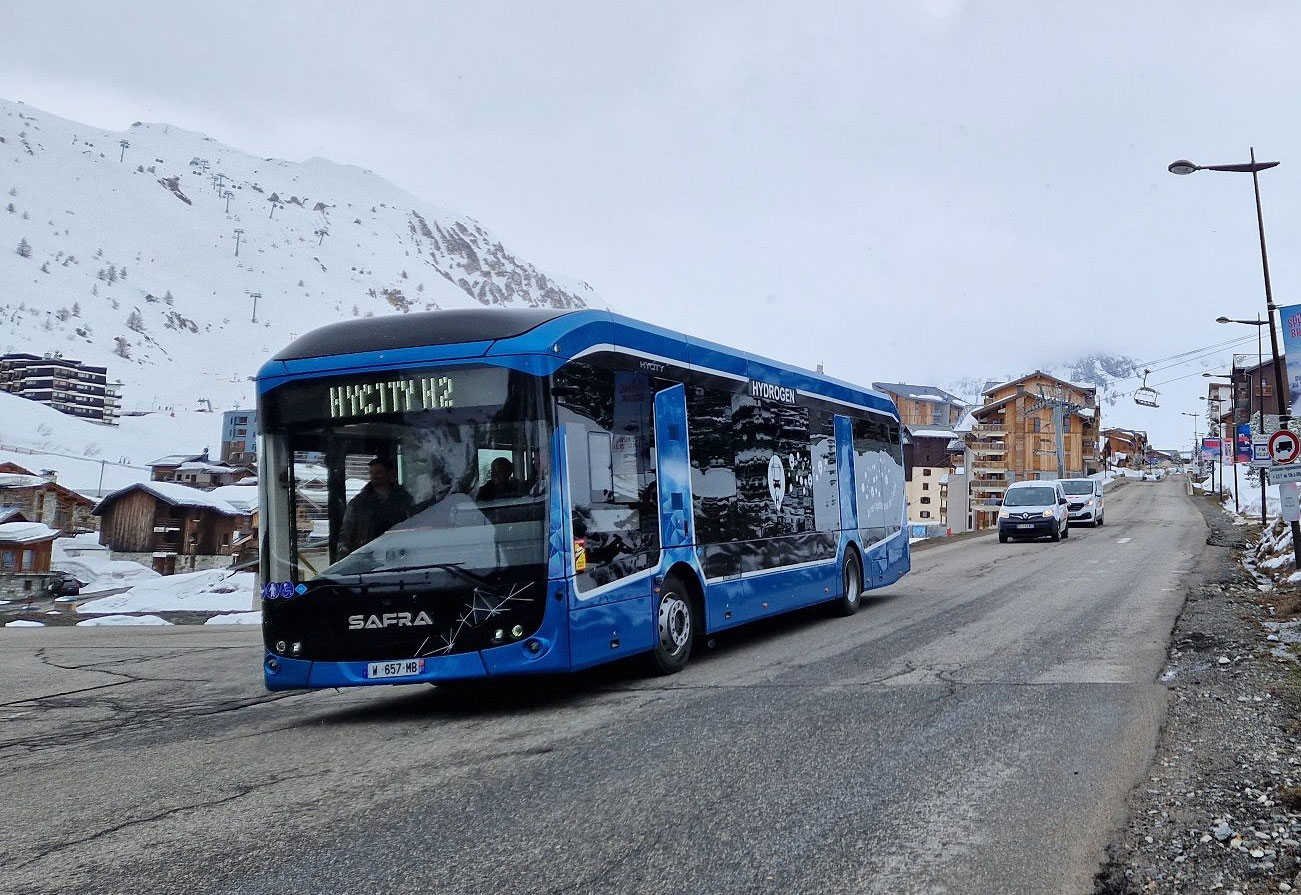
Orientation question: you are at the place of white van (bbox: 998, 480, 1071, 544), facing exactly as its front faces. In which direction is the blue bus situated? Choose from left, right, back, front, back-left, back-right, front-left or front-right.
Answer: front

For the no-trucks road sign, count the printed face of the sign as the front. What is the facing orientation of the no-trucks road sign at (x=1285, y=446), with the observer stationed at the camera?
facing the viewer

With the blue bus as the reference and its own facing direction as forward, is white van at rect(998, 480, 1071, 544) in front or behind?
behind

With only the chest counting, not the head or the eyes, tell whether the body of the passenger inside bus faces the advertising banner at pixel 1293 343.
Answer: no

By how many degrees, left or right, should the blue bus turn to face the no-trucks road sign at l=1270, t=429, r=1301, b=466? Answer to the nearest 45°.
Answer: approximately 180°

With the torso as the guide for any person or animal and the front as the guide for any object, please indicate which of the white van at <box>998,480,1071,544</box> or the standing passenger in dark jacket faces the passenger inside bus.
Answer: the white van

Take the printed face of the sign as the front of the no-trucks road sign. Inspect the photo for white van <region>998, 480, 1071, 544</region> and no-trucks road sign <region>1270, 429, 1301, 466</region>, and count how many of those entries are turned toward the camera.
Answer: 2

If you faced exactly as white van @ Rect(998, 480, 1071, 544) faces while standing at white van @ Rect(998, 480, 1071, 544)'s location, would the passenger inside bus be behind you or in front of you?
in front

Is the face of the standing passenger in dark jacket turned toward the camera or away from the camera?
toward the camera

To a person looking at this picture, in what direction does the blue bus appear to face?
facing the viewer and to the left of the viewer

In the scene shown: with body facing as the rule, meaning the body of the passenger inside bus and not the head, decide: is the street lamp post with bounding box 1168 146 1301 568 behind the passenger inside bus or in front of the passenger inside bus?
behind

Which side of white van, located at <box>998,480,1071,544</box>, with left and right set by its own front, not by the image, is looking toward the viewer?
front

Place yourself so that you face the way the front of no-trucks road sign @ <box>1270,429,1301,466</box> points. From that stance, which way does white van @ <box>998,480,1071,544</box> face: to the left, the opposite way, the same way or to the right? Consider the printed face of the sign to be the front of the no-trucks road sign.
the same way

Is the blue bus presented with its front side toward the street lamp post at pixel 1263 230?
no

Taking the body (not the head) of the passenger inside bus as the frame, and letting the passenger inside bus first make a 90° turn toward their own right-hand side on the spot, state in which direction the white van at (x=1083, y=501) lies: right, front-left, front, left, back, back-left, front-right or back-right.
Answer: right

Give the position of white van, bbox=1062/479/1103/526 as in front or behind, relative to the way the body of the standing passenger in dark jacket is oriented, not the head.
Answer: behind
